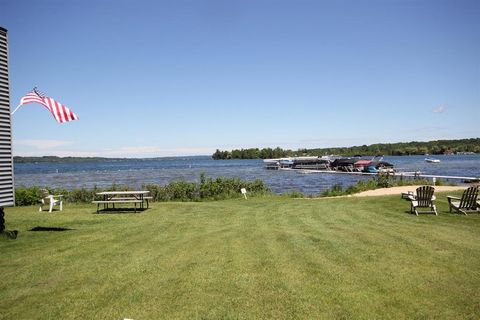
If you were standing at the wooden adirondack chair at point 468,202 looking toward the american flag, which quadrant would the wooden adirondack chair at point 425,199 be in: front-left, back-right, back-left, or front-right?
front-right

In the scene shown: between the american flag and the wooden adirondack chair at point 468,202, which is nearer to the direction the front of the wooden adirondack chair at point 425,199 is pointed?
the american flag

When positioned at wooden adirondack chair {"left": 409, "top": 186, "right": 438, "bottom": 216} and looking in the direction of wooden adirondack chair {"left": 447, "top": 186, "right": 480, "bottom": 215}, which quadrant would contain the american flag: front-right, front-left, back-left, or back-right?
back-right
